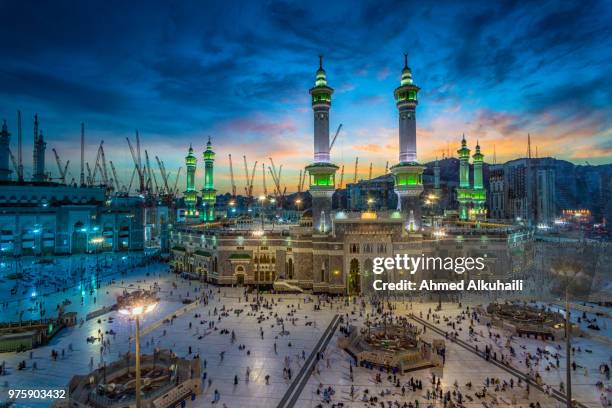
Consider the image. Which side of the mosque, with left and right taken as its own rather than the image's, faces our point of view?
front
